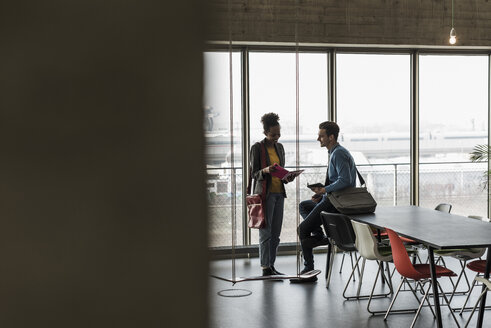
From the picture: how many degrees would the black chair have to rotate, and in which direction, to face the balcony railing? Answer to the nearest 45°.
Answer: approximately 45° to its left

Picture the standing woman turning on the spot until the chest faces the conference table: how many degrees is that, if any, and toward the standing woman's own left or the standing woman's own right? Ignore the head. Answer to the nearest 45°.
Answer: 0° — they already face it

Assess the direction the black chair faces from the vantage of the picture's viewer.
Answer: facing away from the viewer and to the right of the viewer

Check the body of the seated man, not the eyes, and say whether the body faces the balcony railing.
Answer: no

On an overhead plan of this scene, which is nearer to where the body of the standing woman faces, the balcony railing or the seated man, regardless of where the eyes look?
the seated man

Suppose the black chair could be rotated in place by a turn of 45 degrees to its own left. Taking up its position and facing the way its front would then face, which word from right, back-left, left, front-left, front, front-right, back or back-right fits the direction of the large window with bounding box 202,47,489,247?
front

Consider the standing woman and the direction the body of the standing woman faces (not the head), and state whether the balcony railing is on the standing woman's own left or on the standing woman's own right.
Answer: on the standing woman's own left

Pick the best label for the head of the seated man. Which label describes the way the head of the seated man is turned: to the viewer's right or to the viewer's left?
to the viewer's left

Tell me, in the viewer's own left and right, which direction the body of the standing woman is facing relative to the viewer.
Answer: facing the viewer and to the right of the viewer

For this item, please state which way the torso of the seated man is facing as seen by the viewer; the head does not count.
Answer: to the viewer's left

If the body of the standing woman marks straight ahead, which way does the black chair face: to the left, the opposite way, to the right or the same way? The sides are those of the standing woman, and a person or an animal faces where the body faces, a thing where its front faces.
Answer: to the left

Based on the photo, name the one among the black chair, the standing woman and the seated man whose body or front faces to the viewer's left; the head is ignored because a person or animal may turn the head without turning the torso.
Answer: the seated man

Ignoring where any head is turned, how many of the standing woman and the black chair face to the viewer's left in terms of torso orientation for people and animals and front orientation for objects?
0

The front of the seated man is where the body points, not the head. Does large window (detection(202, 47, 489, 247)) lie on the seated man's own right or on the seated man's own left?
on the seated man's own right
